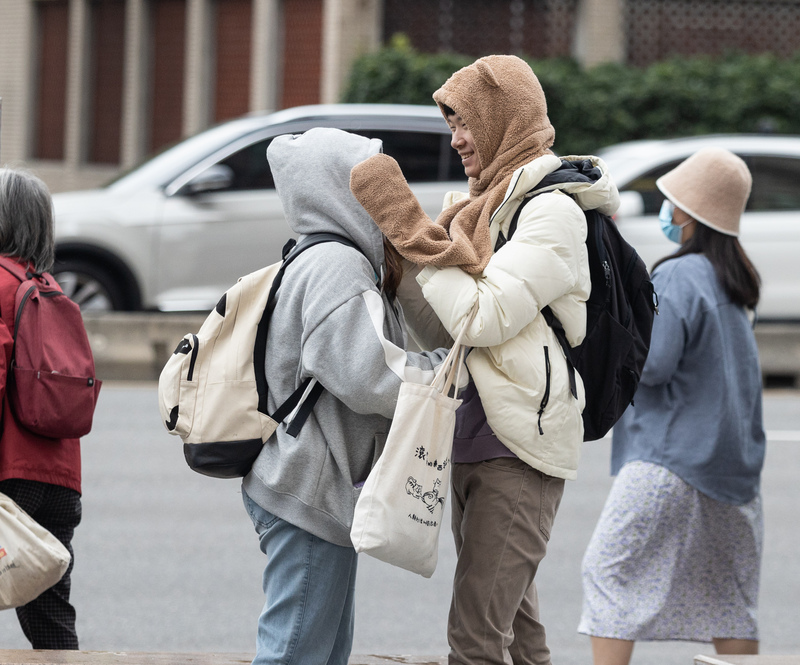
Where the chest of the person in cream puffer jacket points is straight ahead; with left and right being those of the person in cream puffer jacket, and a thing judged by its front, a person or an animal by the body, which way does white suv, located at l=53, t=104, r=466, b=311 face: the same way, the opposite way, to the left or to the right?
the same way

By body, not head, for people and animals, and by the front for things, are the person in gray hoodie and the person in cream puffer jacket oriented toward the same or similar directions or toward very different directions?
very different directions

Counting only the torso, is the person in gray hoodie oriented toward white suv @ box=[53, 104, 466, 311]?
no

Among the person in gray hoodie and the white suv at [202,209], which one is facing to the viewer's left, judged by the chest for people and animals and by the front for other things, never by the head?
the white suv

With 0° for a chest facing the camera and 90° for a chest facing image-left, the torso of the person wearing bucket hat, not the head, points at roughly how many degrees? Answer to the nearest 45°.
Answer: approximately 135°

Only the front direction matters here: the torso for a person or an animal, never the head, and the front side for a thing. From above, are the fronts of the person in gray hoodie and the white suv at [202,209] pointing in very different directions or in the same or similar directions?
very different directions

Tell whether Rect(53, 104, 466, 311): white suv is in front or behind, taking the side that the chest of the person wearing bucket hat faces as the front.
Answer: in front

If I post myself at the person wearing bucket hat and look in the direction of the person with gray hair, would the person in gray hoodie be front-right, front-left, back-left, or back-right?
front-left

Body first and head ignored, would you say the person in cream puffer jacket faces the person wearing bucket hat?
no

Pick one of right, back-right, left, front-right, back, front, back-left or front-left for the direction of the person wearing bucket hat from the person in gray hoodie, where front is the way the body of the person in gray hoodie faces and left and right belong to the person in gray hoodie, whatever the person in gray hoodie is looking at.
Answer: front-left

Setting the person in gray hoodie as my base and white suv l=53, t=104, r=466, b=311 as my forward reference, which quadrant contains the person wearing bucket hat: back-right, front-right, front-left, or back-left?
front-right

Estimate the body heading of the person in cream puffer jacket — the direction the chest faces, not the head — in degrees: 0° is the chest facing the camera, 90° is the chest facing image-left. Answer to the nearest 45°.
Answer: approximately 90°

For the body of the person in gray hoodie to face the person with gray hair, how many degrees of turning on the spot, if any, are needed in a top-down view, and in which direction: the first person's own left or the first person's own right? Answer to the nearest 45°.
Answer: approximately 135° to the first person's own left

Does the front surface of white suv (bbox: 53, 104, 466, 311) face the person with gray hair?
no

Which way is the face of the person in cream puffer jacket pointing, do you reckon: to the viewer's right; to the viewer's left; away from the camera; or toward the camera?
to the viewer's left

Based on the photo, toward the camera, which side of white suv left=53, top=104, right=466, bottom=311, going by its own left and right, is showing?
left

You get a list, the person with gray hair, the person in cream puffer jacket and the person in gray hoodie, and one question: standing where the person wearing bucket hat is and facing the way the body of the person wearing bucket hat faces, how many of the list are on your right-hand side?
0
